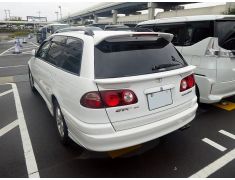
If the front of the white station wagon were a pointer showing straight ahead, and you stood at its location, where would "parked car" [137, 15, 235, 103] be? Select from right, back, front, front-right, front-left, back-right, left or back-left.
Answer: right

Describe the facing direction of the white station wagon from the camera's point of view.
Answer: facing away from the viewer and to the left of the viewer

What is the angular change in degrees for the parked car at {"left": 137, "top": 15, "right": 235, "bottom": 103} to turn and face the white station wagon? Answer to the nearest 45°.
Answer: approximately 90° to its left

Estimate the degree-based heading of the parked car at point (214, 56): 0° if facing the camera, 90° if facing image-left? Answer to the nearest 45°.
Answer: approximately 135°
